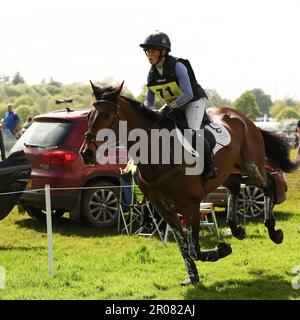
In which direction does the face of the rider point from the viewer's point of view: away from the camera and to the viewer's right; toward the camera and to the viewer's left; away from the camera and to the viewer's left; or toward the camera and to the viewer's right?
toward the camera and to the viewer's left

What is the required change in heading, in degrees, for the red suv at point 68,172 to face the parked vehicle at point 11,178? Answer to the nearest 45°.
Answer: approximately 180°

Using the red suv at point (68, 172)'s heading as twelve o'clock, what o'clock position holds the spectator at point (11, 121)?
The spectator is roughly at 10 o'clock from the red suv.

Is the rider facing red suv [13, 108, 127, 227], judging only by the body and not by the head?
no

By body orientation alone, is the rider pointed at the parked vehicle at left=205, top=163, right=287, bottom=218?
no

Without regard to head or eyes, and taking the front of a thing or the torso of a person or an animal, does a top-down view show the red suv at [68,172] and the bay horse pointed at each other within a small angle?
no

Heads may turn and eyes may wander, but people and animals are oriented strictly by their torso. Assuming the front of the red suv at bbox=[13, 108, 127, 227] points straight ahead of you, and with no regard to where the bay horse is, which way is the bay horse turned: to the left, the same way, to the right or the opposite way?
the opposite way

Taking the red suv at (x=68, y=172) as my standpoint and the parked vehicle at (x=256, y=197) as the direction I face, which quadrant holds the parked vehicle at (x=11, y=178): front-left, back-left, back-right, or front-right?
back-right

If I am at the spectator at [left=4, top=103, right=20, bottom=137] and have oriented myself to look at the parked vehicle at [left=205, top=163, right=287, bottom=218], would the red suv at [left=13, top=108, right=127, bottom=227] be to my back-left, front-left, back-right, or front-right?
front-right

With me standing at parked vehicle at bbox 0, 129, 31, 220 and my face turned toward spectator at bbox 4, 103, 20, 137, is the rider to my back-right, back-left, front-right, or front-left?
back-right

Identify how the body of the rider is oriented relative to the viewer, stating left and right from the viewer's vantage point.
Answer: facing the viewer and to the left of the viewer

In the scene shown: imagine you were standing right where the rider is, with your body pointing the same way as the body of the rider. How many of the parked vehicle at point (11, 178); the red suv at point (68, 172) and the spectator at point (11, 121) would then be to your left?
0

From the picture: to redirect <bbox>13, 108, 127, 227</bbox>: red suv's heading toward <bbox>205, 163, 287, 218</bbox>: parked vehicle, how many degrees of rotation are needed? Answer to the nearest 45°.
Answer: approximately 45° to its right
